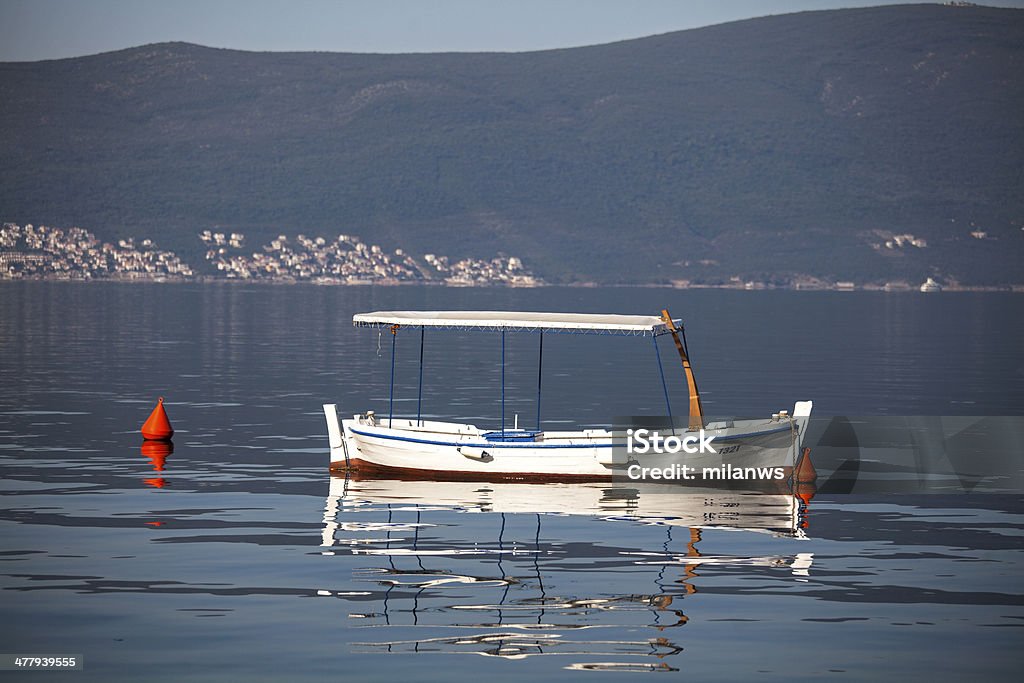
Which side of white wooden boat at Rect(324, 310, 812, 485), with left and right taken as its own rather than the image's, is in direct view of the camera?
right
